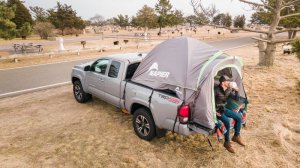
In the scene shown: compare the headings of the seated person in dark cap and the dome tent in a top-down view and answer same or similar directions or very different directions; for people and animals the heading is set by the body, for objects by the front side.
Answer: same or similar directions

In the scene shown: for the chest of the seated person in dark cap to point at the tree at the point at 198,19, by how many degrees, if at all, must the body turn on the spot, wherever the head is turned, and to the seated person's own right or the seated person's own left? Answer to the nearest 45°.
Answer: approximately 135° to the seated person's own left

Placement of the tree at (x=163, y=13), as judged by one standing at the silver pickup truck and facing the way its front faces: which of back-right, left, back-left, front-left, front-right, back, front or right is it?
front-right

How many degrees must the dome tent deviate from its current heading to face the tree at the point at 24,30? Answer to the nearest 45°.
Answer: approximately 180°

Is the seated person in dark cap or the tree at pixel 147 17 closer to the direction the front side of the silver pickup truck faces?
the tree

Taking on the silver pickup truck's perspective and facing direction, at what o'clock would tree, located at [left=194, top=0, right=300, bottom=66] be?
The tree is roughly at 3 o'clock from the silver pickup truck.

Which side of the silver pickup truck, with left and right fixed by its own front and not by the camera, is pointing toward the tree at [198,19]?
right

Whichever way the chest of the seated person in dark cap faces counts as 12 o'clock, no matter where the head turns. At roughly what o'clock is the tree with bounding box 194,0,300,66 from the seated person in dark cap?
The tree is roughly at 8 o'clock from the seated person in dark cap.

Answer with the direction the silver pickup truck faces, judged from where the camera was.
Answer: facing away from the viewer and to the left of the viewer

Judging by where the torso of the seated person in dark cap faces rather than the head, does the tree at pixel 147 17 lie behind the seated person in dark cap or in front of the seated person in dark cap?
behind

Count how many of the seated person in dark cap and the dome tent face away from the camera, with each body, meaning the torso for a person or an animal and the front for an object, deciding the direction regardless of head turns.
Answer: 0

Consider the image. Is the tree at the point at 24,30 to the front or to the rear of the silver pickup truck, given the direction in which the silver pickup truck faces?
to the front

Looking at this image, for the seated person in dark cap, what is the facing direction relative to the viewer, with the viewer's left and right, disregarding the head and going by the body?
facing the viewer and to the right of the viewer

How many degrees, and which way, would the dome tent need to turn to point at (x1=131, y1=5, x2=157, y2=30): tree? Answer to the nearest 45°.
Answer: approximately 135° to its left
